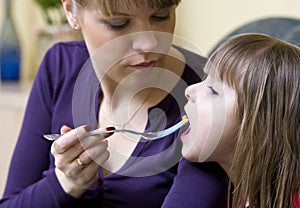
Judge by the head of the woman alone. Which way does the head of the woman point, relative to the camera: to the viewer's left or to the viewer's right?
to the viewer's right

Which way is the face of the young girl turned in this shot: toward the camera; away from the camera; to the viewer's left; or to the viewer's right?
to the viewer's left

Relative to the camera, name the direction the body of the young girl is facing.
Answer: to the viewer's left

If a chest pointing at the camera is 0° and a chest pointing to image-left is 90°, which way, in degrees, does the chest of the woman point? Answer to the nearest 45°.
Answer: approximately 315°

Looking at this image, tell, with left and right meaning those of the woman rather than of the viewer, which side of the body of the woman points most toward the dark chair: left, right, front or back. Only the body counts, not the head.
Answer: left

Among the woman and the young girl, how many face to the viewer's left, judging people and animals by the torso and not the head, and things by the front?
1
